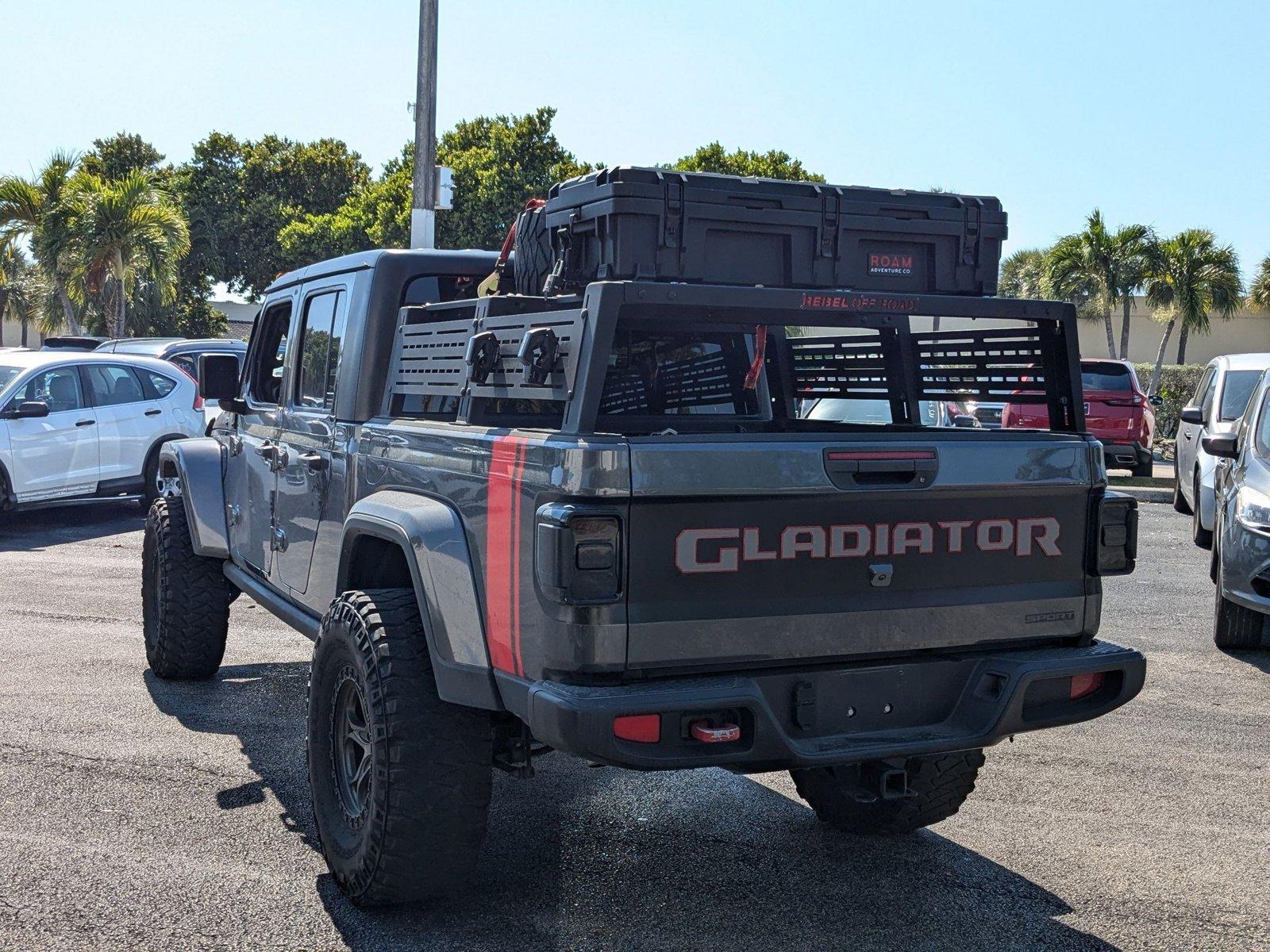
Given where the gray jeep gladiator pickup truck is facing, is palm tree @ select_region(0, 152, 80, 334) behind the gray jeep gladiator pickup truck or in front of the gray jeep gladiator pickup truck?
in front

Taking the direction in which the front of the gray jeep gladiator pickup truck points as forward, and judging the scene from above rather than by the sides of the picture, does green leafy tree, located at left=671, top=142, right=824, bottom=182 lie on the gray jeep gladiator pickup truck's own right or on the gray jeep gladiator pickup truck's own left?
on the gray jeep gladiator pickup truck's own right

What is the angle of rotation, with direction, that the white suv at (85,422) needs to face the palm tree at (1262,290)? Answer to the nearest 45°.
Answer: approximately 180°

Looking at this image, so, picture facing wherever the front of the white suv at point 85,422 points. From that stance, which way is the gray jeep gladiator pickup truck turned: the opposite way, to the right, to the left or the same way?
to the right

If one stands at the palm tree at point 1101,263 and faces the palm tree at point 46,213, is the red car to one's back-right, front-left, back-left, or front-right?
front-left

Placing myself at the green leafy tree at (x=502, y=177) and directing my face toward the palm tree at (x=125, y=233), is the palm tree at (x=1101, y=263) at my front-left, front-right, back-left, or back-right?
back-left

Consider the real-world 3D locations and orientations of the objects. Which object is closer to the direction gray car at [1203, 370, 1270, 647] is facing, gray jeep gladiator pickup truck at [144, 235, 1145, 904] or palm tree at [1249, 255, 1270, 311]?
the gray jeep gladiator pickup truck

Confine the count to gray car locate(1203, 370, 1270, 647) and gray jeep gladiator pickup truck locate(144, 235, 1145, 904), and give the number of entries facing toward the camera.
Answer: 1

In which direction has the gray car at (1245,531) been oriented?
toward the camera

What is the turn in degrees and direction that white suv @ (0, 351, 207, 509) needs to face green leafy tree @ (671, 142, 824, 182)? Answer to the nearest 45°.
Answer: approximately 180°

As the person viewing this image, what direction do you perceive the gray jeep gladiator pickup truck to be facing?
facing away from the viewer and to the left of the viewer

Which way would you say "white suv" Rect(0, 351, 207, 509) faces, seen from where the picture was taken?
facing the viewer and to the left of the viewer

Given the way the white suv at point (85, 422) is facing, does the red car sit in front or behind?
behind

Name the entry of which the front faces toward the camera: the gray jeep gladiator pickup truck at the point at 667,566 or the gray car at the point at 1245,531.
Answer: the gray car
